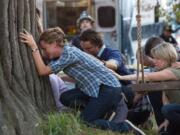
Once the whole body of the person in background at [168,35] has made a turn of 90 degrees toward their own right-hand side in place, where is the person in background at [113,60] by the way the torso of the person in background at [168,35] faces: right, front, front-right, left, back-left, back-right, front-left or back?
front-left

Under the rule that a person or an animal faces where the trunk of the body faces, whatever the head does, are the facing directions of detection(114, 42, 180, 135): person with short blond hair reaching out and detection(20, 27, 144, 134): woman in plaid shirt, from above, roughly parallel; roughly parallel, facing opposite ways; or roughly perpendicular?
roughly parallel

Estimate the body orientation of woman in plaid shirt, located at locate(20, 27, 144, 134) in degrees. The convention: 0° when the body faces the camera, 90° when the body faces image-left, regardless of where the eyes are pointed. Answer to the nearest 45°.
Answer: approximately 90°

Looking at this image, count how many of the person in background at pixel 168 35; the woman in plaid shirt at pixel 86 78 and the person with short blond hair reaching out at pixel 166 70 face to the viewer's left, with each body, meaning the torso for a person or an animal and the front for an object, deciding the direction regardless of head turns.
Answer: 2

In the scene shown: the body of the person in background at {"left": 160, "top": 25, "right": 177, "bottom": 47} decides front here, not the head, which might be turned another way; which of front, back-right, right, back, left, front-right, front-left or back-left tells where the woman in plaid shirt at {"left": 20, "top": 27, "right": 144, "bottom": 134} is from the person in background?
front-right

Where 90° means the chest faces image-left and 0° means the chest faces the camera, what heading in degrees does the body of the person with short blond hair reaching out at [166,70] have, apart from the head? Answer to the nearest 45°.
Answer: approximately 90°

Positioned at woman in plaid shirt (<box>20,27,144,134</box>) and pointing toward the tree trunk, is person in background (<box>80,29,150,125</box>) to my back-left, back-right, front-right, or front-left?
back-right

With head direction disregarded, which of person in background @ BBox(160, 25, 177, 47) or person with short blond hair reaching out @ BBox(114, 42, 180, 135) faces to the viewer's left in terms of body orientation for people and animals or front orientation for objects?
person with short blond hair reaching out @ BBox(114, 42, 180, 135)

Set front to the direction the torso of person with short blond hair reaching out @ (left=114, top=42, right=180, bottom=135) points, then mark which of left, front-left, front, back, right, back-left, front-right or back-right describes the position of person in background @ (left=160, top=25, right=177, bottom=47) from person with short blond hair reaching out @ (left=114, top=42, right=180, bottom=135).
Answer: right

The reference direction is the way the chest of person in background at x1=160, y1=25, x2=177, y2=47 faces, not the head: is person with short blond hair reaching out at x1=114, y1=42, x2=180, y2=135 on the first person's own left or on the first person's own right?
on the first person's own right

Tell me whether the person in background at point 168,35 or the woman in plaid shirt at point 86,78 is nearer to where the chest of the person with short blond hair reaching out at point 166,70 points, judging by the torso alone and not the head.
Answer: the woman in plaid shirt

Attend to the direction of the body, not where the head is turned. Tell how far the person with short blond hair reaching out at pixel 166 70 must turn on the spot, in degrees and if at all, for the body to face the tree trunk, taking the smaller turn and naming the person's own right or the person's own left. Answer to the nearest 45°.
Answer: approximately 45° to the person's own left

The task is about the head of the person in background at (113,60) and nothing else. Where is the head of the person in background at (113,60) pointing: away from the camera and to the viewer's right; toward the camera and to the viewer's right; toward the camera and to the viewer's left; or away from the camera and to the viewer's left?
toward the camera and to the viewer's left

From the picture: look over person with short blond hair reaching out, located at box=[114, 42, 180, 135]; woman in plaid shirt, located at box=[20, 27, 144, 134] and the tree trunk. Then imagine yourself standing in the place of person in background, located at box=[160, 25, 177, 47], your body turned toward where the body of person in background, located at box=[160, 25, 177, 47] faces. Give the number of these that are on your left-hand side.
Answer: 0

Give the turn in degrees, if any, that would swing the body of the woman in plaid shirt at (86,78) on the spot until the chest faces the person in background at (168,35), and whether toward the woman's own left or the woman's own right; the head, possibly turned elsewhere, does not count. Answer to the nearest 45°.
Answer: approximately 90° to the woman's own right
